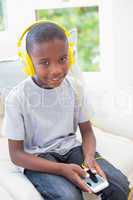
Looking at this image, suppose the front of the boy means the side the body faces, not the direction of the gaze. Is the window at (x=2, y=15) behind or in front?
behind

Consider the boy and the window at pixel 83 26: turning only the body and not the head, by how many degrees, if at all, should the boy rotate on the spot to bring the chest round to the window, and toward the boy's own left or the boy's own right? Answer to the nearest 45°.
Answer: approximately 135° to the boy's own left

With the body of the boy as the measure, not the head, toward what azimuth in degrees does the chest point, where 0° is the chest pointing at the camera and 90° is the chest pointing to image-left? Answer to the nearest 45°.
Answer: approximately 315°
